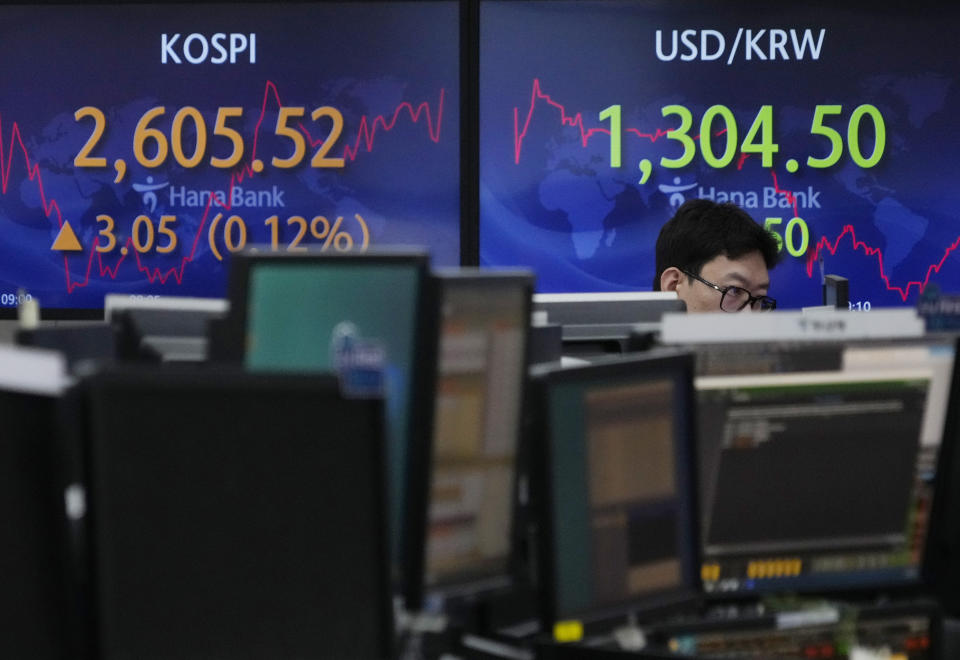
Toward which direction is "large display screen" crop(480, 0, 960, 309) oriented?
toward the camera

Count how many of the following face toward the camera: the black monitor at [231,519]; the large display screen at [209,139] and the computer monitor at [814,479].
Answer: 2

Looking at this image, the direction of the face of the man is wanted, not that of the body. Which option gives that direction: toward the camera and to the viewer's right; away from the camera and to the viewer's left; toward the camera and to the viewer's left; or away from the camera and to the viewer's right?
toward the camera and to the viewer's right

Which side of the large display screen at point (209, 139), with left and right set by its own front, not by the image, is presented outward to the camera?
front

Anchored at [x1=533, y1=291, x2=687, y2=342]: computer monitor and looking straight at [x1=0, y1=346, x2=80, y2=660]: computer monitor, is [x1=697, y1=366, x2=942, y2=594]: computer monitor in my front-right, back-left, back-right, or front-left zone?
front-left

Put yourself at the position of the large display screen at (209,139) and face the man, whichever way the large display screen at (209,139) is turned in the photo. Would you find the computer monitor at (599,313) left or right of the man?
right

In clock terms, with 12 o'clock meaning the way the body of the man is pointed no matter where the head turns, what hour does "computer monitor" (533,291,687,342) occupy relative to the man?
The computer monitor is roughly at 2 o'clock from the man.

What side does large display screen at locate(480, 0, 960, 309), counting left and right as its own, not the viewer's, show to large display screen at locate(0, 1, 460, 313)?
right

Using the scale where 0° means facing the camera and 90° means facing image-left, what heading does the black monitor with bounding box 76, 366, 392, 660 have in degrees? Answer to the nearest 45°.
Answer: approximately 180°

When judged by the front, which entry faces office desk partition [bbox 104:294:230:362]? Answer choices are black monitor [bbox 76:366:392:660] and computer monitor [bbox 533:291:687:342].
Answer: the black monitor

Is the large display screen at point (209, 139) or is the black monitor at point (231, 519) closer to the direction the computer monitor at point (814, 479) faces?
the black monitor

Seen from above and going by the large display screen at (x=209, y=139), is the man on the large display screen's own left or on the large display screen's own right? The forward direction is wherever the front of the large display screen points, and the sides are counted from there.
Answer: on the large display screen's own left

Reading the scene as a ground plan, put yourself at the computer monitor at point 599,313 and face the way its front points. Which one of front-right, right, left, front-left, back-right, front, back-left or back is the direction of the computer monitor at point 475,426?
back

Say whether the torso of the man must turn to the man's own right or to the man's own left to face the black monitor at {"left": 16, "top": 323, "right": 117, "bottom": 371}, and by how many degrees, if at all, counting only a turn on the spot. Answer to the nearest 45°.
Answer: approximately 90° to the man's own right

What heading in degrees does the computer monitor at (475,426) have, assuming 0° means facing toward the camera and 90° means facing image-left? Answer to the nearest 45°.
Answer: approximately 315°

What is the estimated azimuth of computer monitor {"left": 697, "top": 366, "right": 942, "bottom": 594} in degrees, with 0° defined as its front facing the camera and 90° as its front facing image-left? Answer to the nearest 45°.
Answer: approximately 0°
